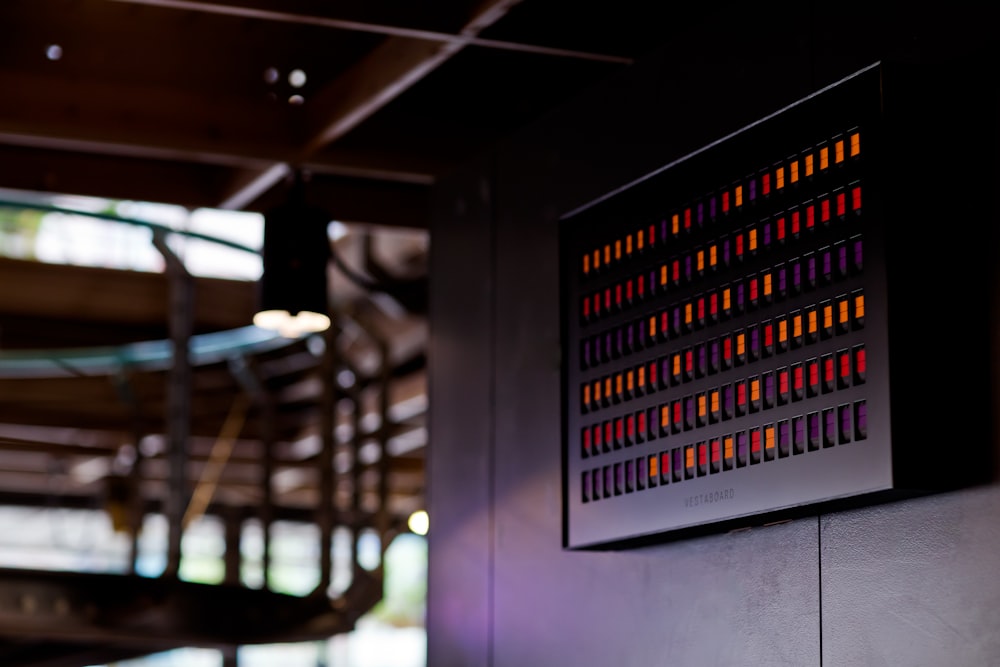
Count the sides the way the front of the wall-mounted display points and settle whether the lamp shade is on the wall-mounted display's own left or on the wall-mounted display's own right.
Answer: on the wall-mounted display's own right

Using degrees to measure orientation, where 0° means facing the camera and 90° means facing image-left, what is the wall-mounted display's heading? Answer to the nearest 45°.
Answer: approximately 45°
